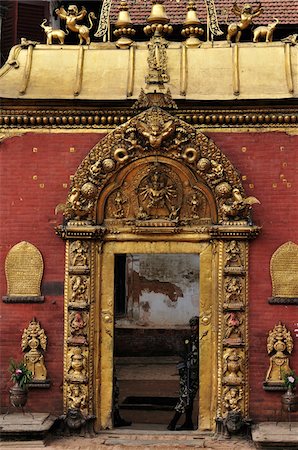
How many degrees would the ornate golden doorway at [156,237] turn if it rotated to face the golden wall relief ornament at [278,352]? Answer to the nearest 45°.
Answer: approximately 90° to its left

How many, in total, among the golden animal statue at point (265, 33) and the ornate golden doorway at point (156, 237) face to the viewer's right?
1

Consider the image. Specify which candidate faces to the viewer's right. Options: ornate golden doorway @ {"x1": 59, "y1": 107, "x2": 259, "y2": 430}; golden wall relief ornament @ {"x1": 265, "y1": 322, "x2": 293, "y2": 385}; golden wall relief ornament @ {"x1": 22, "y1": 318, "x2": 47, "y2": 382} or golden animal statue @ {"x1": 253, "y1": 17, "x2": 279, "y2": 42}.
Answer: the golden animal statue

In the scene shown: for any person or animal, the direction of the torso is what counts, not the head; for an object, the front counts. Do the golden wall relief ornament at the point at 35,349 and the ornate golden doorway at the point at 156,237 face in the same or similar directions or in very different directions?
same or similar directions

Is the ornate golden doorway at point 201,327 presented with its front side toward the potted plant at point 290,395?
no

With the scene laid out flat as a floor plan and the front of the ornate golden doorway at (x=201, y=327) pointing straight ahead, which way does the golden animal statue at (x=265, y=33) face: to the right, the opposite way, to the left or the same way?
to the left

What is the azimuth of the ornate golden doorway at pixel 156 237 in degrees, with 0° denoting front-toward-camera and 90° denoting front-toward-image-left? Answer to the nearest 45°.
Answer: approximately 0°

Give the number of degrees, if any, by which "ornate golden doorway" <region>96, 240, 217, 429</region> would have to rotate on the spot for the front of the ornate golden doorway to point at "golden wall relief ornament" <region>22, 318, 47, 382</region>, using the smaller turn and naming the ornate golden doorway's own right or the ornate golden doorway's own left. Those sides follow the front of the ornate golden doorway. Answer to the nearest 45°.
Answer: approximately 90° to the ornate golden doorway's own right

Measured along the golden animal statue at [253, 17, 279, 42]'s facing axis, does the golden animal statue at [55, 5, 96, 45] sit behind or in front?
behind

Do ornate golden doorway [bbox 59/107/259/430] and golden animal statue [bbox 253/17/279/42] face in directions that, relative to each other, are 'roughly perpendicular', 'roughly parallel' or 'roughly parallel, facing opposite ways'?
roughly perpendicular

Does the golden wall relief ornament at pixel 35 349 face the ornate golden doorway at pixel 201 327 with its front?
no

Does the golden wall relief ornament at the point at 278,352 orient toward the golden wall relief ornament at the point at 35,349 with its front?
no

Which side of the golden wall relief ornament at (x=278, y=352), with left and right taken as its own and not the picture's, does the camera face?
front

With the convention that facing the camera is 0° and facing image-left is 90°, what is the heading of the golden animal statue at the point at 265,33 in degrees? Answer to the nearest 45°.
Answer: approximately 270°

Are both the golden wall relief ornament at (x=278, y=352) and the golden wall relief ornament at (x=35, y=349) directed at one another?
no
